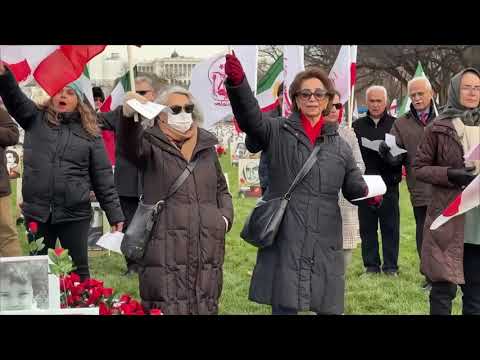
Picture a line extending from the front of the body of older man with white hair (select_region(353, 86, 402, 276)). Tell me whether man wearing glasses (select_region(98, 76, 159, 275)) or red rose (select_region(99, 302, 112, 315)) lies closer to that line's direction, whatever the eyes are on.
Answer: the red rose

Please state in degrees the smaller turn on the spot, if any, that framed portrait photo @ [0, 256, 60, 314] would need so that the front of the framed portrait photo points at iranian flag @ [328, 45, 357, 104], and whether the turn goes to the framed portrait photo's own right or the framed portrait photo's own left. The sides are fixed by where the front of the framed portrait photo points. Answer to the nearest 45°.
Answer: approximately 135° to the framed portrait photo's own left

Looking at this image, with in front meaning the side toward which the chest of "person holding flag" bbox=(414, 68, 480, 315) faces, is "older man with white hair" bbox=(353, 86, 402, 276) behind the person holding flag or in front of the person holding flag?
behind

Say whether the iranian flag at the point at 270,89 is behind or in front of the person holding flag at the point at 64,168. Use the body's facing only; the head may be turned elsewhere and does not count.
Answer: behind

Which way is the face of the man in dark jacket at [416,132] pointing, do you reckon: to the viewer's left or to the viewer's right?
to the viewer's left

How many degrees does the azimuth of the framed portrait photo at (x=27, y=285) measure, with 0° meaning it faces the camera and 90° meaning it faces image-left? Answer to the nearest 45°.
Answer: approximately 0°

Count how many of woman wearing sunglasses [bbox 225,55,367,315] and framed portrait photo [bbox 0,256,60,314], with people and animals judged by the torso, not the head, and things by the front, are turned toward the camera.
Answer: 2

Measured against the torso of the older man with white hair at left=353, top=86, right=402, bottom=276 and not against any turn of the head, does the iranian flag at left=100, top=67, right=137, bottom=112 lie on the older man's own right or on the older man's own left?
on the older man's own right

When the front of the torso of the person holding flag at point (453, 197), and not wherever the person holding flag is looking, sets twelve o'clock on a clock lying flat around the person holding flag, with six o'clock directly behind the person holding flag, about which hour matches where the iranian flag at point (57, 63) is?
The iranian flag is roughly at 4 o'clock from the person holding flag.
